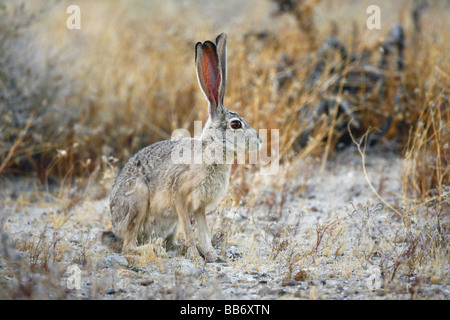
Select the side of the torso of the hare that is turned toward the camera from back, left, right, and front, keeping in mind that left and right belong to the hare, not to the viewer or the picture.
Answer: right
